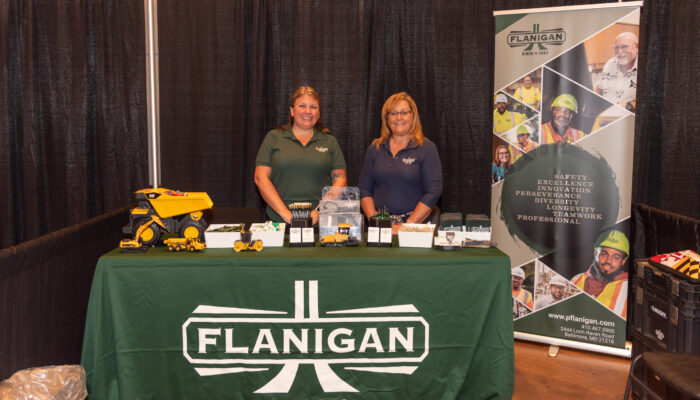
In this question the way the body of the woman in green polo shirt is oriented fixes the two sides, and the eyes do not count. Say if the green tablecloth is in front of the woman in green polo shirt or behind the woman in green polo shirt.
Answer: in front

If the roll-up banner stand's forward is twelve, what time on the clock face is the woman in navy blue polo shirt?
The woman in navy blue polo shirt is roughly at 2 o'clock from the roll-up banner stand.

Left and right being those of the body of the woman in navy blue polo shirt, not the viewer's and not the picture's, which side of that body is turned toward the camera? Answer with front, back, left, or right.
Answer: front

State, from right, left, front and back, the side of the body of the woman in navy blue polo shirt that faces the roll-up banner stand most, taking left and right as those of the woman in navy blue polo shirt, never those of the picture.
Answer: left

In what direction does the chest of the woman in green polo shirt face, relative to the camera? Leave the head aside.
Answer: toward the camera

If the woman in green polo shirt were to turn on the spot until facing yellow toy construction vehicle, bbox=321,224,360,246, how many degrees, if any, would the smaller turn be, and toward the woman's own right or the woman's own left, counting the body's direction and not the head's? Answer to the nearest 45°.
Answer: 0° — they already face it

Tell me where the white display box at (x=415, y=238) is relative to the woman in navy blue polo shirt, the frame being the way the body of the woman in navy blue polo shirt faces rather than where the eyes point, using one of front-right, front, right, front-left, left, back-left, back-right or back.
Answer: front

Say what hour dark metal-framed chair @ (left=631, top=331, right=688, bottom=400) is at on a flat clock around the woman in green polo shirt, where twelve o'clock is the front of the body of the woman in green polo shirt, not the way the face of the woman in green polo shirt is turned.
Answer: The dark metal-framed chair is roughly at 10 o'clock from the woman in green polo shirt.

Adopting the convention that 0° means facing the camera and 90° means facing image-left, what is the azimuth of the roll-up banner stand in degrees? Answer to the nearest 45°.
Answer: approximately 0°
